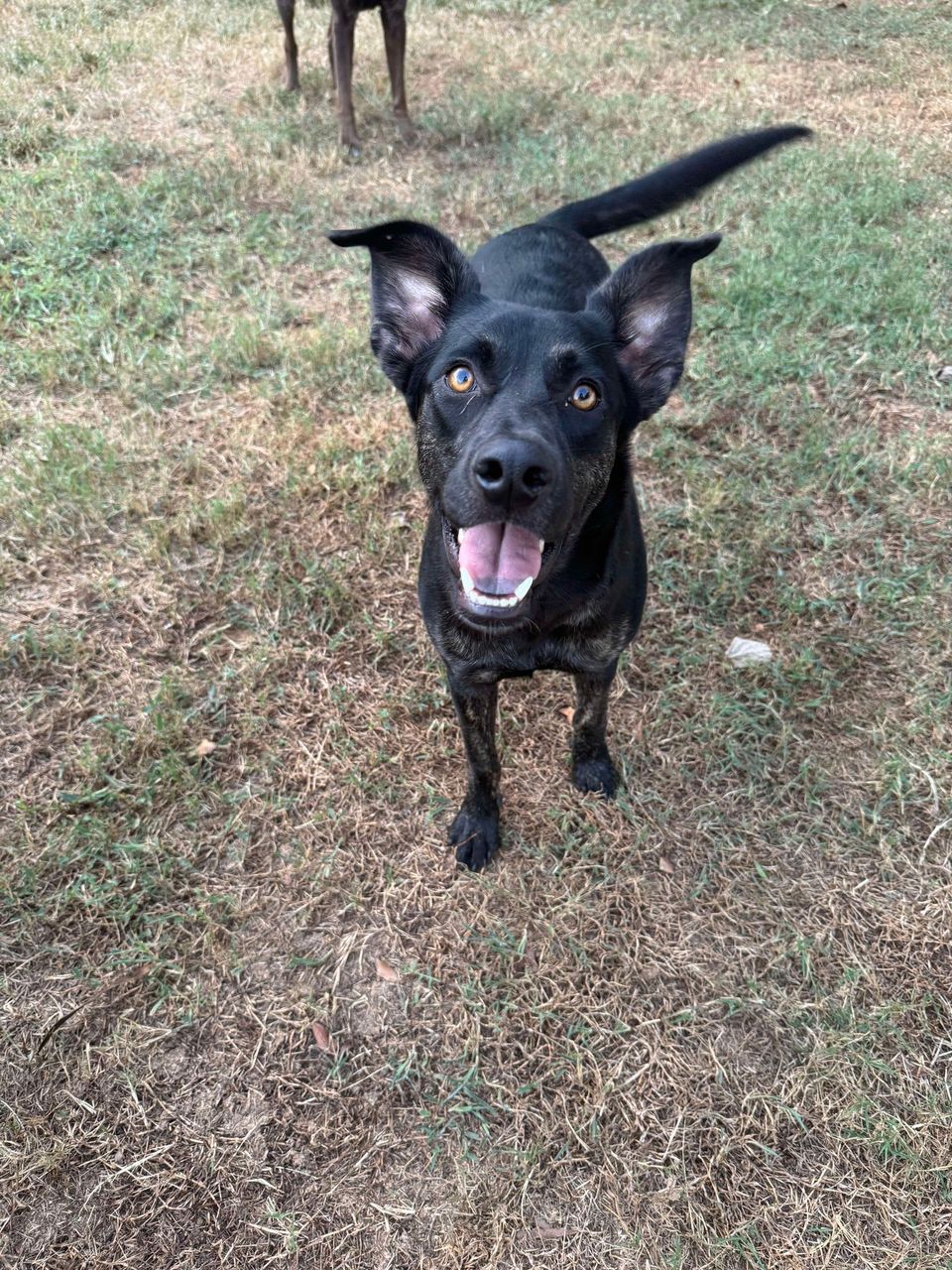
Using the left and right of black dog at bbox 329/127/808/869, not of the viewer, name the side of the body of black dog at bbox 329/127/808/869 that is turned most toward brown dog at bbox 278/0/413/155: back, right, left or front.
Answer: back

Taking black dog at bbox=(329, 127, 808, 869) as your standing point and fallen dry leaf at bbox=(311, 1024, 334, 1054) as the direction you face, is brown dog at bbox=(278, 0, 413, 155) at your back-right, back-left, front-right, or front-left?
back-right
